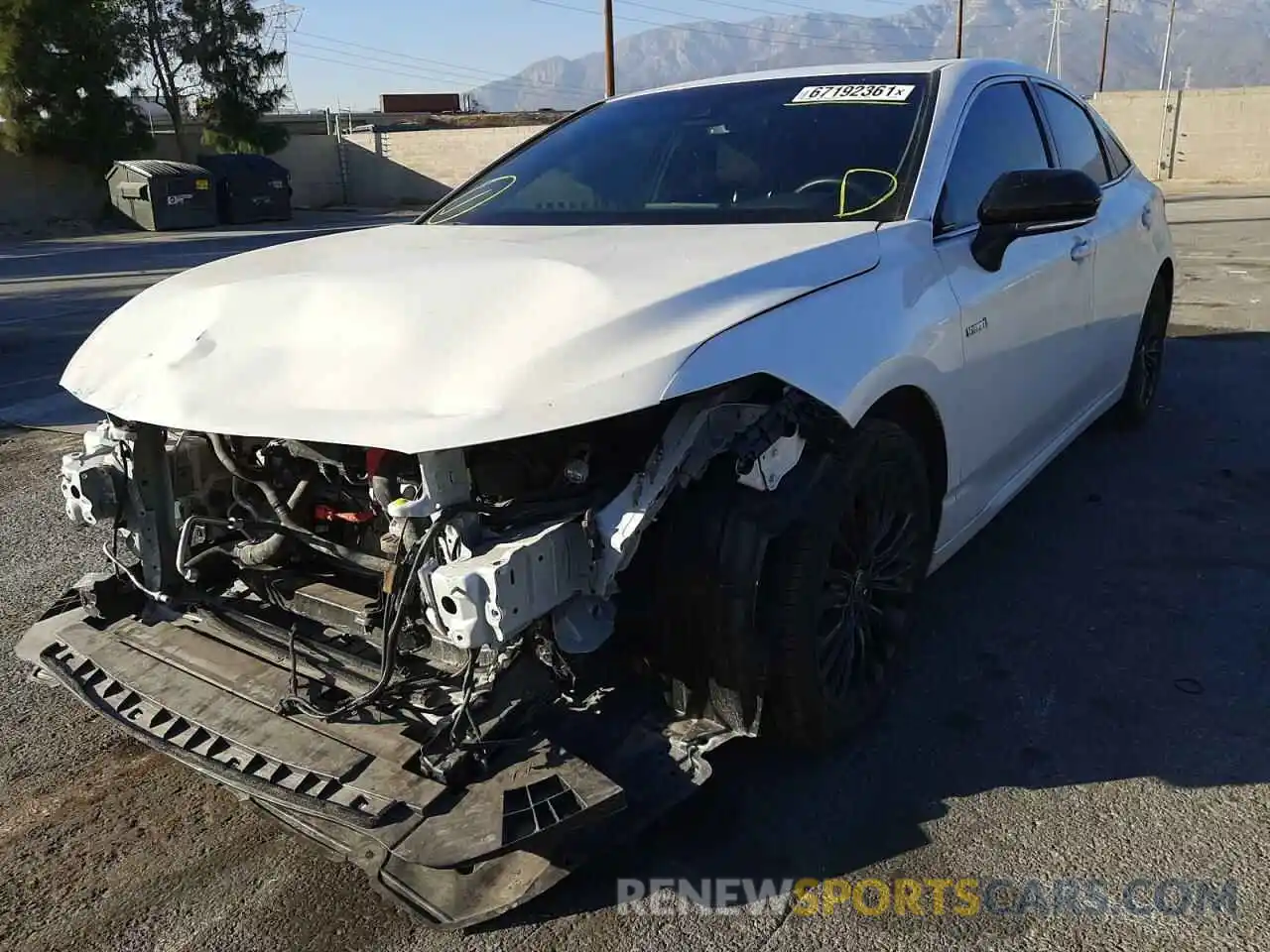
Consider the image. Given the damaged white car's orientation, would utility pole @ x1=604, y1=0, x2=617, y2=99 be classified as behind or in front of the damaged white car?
behind

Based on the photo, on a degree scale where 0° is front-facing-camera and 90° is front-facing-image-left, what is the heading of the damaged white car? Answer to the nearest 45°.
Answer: approximately 45°

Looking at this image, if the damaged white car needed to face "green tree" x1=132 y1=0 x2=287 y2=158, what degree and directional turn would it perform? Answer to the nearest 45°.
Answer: approximately 135° to its right

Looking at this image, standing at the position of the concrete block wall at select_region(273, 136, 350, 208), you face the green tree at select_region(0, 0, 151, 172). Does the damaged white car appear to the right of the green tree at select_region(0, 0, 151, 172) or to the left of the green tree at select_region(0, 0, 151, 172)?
left

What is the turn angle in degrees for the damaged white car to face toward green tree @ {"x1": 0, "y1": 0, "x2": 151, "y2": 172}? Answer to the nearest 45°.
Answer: approximately 90° to its right

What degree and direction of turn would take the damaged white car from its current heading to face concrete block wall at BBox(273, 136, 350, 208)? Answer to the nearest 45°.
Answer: approximately 135° to its right

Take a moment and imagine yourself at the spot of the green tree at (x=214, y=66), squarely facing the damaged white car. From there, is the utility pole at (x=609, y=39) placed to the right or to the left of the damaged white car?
left
